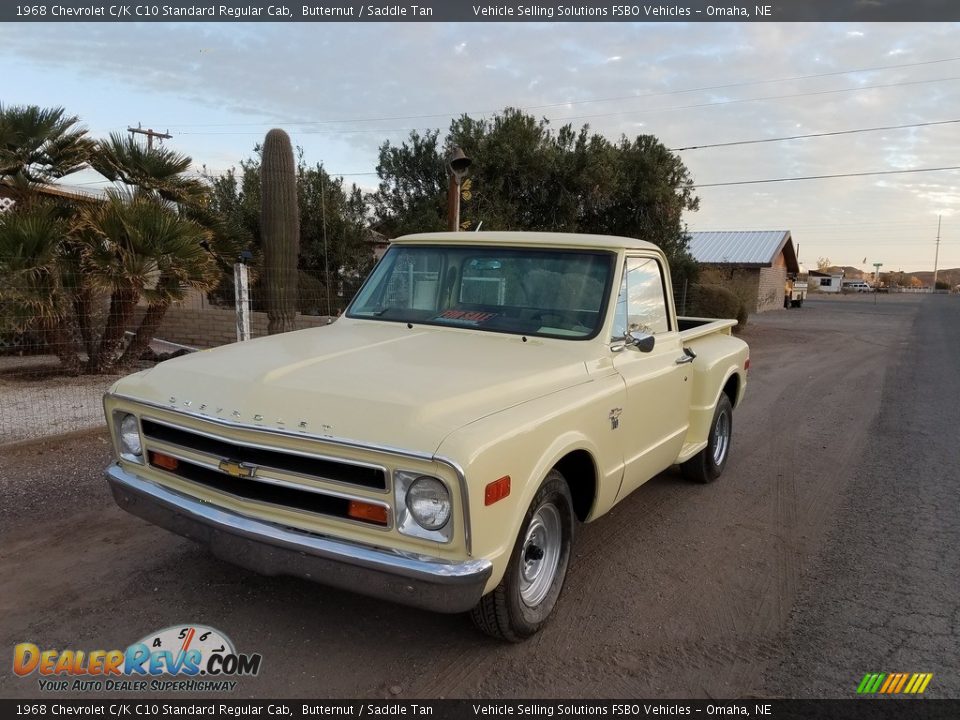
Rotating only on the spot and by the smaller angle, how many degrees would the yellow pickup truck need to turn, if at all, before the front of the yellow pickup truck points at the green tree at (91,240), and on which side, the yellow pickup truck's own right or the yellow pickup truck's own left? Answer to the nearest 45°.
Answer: approximately 90° to the yellow pickup truck's own right

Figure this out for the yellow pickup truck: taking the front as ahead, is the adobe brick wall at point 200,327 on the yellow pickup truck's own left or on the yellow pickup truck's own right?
on the yellow pickup truck's own right

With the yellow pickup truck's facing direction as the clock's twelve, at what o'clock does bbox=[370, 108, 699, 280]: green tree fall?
The green tree is roughly at 5 o'clock from the yellow pickup truck.

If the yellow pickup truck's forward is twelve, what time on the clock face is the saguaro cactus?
The saguaro cactus is roughly at 4 o'clock from the yellow pickup truck.

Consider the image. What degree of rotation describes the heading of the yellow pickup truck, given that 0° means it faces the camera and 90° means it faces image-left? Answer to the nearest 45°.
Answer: approximately 45°

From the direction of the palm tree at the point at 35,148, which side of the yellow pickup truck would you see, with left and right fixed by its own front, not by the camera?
right

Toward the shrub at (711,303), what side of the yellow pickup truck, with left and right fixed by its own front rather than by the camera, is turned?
back

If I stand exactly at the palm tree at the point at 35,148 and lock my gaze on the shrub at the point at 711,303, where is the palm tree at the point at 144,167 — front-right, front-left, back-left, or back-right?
front-right

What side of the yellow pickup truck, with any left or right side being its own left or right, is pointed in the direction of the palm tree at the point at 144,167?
right

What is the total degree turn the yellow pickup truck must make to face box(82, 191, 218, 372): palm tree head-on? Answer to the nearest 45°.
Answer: approximately 90° to its right

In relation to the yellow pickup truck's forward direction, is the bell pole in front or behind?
behind

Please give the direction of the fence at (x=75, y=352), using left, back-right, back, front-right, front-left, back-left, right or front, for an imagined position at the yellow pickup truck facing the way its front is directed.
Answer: right

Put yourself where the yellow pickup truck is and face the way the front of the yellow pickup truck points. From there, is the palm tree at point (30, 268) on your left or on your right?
on your right
